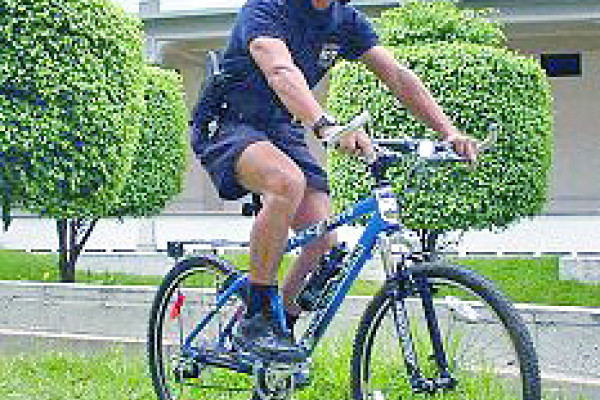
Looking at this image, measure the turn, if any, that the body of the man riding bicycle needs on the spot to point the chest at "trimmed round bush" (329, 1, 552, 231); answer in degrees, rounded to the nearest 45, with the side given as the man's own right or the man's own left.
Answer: approximately 135° to the man's own left

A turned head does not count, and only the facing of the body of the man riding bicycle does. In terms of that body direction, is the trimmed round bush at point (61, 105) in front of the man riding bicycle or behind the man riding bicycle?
behind

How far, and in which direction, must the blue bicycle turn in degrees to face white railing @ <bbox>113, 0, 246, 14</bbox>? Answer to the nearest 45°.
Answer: approximately 135° to its left

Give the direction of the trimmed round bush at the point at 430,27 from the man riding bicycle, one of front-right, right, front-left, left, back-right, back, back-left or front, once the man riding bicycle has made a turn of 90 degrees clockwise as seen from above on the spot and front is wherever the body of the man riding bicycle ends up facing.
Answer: back-right

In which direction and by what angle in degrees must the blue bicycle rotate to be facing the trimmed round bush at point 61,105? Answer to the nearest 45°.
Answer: approximately 180°

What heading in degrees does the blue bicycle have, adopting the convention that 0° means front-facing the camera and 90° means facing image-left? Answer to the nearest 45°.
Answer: approximately 315°

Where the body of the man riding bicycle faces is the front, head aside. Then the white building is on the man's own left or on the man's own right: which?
on the man's own left

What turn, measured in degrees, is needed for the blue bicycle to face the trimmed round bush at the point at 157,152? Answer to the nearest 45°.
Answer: approximately 135° to its left

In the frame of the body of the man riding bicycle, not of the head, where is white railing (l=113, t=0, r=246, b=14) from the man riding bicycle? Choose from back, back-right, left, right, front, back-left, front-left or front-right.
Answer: back-left

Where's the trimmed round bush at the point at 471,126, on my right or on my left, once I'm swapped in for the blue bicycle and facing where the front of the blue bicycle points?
on my left
